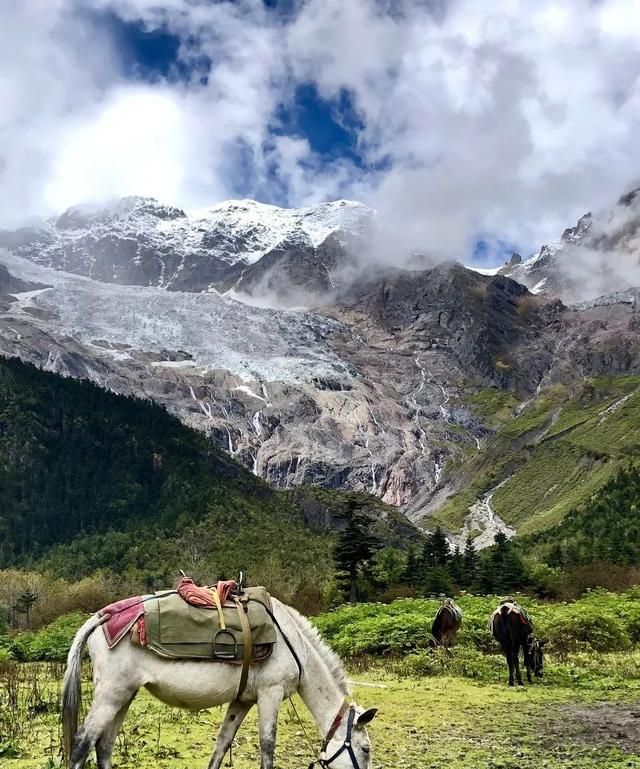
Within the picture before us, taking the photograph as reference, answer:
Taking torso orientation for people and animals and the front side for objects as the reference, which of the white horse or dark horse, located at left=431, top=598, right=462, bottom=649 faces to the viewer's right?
the white horse

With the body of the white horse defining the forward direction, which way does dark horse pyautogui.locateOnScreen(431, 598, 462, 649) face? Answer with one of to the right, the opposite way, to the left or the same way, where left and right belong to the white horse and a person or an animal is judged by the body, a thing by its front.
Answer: to the left

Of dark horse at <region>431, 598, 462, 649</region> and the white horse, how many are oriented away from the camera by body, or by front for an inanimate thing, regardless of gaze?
1

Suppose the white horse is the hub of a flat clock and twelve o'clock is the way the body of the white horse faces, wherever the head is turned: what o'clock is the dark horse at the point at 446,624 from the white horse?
The dark horse is roughly at 10 o'clock from the white horse.

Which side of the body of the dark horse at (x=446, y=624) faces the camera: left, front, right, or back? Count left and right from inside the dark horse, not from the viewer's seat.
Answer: back

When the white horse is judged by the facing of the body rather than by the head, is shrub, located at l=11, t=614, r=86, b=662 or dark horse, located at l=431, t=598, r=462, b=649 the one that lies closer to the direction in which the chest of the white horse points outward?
the dark horse

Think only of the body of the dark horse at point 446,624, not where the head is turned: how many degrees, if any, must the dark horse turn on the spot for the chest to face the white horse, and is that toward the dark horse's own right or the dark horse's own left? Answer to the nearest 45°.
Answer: approximately 180°

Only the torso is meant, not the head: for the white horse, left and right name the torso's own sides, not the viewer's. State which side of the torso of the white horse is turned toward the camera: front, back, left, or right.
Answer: right
